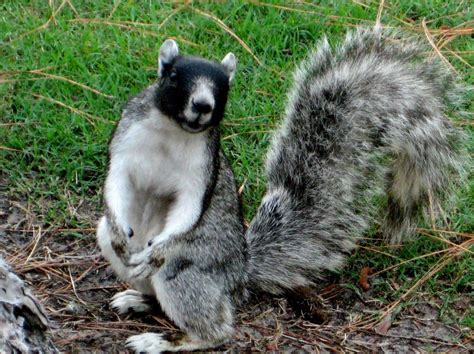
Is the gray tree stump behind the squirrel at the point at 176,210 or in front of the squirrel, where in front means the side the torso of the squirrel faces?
in front

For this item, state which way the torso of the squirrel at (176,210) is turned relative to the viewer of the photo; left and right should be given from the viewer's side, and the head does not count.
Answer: facing the viewer and to the left of the viewer
